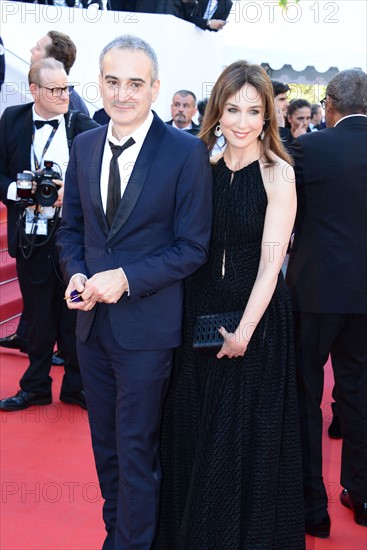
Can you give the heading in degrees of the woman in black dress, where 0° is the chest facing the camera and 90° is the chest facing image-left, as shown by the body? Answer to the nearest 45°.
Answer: approximately 45°

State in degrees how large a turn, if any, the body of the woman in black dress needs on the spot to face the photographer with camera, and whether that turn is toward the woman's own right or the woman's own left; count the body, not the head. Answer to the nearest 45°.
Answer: approximately 90° to the woman's own right

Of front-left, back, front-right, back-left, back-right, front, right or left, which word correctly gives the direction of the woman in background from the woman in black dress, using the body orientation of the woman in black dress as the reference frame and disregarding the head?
back-right

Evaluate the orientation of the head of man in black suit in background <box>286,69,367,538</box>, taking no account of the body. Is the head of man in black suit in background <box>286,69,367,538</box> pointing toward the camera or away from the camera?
away from the camera

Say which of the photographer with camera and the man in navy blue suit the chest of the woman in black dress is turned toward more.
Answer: the man in navy blue suit

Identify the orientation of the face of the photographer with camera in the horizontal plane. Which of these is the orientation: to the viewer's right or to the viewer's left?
to the viewer's right

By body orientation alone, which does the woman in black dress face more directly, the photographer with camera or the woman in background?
the photographer with camera
